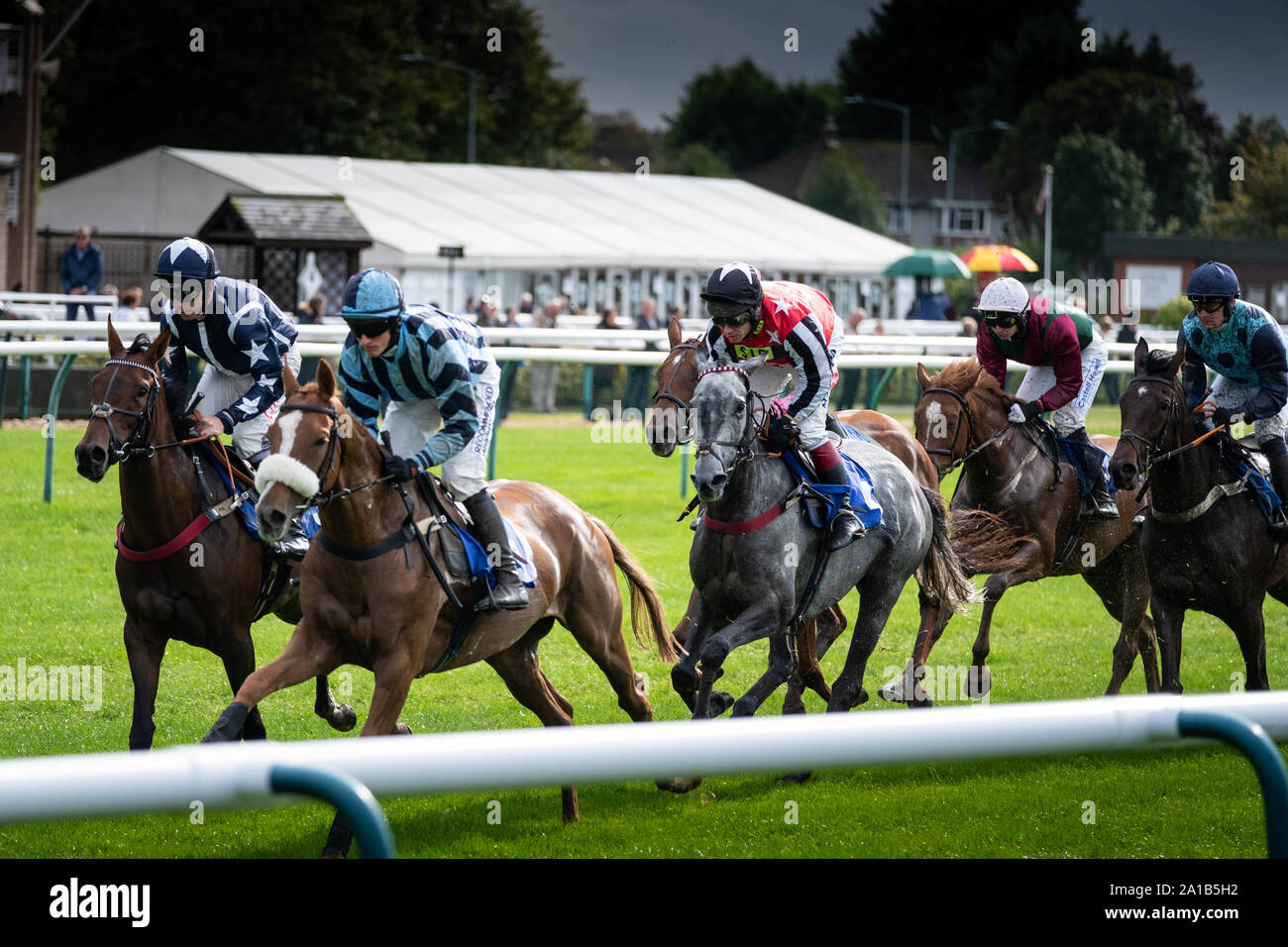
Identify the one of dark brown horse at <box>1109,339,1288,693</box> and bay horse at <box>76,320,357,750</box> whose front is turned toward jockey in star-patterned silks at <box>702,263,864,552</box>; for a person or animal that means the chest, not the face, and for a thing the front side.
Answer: the dark brown horse

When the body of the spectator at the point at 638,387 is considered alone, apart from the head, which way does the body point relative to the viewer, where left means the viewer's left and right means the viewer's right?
facing the viewer

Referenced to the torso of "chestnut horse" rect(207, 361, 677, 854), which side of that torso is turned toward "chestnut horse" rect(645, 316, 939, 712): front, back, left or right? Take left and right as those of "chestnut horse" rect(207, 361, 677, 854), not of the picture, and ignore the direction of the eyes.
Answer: back

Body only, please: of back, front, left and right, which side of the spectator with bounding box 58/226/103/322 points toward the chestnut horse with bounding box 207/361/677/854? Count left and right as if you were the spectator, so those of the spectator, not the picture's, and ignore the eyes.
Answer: front

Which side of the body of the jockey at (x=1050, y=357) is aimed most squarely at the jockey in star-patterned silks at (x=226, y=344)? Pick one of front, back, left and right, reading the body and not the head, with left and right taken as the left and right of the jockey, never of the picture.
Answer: front

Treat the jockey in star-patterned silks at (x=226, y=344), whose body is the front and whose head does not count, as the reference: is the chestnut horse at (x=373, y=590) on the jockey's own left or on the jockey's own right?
on the jockey's own left

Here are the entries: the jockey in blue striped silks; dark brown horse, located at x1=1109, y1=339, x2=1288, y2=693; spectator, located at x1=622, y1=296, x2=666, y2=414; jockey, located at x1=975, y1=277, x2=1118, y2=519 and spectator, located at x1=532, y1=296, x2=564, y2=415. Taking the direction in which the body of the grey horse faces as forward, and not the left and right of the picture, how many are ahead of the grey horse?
1

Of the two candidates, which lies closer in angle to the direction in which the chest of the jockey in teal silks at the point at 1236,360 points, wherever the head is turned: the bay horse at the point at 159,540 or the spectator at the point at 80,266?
the bay horse

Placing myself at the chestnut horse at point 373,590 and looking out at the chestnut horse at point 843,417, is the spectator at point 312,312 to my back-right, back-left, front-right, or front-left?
front-left

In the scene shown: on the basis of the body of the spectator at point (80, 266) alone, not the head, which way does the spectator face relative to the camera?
toward the camera

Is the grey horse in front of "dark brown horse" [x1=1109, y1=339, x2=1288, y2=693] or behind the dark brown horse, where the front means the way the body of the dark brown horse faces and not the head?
in front

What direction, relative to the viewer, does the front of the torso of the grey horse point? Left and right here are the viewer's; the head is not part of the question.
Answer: facing the viewer and to the left of the viewer

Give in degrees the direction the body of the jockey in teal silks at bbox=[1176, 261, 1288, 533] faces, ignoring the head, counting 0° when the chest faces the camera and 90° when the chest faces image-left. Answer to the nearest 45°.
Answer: approximately 45°

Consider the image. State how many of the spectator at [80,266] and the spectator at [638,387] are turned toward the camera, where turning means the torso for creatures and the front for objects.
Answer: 2
